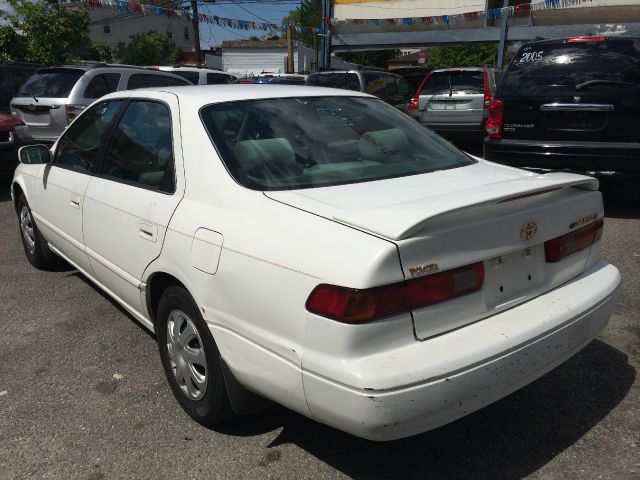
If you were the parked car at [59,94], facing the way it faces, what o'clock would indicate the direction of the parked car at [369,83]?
the parked car at [369,83] is roughly at 1 o'clock from the parked car at [59,94].

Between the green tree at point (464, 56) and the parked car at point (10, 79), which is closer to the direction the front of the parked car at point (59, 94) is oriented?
the green tree

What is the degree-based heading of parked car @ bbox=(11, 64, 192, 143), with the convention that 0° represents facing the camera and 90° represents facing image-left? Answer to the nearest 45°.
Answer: approximately 225°

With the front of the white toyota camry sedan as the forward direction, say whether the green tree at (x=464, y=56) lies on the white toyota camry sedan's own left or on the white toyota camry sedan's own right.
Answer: on the white toyota camry sedan's own right

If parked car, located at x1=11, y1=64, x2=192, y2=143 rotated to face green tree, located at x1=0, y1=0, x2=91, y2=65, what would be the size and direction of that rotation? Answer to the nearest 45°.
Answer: approximately 45° to its left

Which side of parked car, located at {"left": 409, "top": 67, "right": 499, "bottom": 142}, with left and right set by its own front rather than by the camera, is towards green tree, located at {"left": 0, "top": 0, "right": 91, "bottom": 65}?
left

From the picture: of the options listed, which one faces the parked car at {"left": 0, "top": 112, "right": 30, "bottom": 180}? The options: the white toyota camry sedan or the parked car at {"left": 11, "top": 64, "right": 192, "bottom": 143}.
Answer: the white toyota camry sedan

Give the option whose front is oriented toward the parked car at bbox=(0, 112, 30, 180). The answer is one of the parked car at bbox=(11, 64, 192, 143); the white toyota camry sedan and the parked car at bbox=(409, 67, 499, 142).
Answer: the white toyota camry sedan

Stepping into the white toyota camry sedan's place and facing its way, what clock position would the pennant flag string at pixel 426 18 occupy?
The pennant flag string is roughly at 2 o'clock from the white toyota camry sedan.

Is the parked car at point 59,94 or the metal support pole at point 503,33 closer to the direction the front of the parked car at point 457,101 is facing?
the metal support pole

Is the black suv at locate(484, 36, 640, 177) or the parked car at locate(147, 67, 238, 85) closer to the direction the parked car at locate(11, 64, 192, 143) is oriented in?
the parked car

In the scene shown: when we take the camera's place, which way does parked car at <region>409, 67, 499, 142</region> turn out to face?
facing away from the viewer
